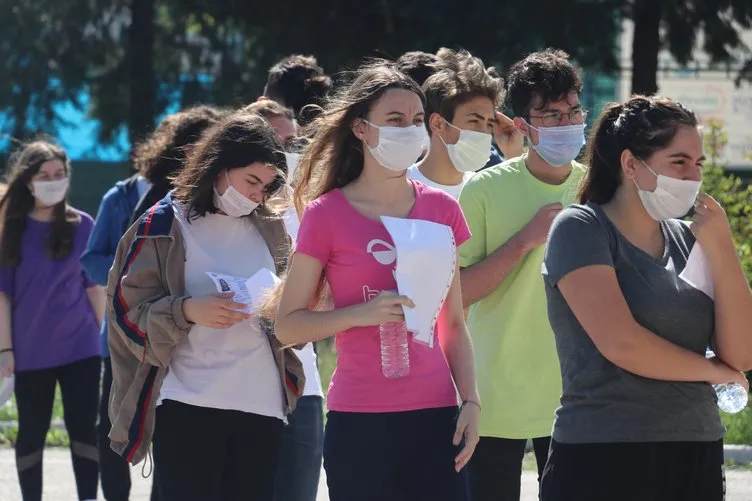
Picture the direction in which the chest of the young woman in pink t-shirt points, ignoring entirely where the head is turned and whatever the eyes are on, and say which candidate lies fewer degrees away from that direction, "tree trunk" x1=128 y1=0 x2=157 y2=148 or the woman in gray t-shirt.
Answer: the woman in gray t-shirt

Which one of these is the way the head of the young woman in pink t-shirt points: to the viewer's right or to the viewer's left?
to the viewer's right

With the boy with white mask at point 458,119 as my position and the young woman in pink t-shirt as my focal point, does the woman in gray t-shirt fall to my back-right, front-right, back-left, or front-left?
front-left

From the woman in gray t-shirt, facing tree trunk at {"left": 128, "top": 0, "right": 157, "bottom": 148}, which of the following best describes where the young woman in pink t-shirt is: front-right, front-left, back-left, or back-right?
front-left

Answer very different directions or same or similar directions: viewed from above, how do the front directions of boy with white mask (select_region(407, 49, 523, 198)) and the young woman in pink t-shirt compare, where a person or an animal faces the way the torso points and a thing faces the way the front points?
same or similar directions

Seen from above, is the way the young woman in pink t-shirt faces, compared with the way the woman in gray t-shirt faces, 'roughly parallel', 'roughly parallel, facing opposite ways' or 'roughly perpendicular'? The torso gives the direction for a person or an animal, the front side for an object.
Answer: roughly parallel

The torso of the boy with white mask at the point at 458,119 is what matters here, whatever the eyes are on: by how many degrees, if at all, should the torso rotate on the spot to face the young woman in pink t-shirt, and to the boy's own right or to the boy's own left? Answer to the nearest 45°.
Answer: approximately 45° to the boy's own right

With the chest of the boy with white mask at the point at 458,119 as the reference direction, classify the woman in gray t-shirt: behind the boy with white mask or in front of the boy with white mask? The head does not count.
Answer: in front

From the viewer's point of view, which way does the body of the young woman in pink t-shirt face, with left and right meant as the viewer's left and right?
facing the viewer and to the right of the viewer

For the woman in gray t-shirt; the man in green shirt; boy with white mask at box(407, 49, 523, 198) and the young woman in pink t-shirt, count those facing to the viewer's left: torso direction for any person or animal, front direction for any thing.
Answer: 0

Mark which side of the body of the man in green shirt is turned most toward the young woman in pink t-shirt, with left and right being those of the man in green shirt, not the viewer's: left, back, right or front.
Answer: right
